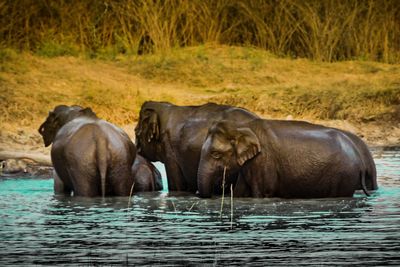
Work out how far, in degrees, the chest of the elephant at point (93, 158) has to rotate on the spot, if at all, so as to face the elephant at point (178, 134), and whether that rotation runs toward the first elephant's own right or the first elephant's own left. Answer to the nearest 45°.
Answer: approximately 90° to the first elephant's own right

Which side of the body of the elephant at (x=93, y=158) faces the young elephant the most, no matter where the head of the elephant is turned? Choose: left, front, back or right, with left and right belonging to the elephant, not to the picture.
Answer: right

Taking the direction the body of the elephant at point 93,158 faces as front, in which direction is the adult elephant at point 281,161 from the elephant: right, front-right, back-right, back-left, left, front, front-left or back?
back-right

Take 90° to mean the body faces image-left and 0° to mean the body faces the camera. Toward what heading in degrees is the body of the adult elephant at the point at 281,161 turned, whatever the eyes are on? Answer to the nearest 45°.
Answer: approximately 90°

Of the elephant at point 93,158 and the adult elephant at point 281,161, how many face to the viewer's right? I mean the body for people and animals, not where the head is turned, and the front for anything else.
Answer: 0

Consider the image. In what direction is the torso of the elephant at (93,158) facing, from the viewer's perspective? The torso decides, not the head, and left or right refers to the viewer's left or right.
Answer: facing away from the viewer and to the left of the viewer

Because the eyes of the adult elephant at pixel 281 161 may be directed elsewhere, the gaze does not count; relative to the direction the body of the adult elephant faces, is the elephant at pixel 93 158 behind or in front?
in front
